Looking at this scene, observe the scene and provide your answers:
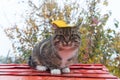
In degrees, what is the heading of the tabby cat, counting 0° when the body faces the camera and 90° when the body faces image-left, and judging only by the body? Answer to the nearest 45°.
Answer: approximately 315°

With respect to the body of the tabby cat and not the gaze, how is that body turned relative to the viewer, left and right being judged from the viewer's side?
facing the viewer and to the right of the viewer
